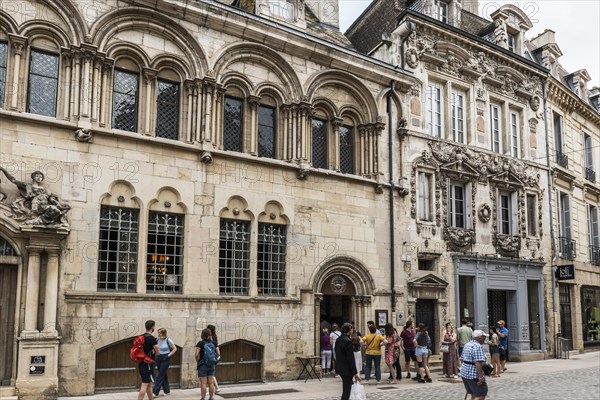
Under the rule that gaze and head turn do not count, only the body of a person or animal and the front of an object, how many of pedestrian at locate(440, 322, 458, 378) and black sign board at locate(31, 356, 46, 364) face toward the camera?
2

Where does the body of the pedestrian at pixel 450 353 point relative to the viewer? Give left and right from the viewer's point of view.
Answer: facing the viewer

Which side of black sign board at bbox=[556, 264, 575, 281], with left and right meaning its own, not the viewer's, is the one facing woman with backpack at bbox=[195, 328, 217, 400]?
front

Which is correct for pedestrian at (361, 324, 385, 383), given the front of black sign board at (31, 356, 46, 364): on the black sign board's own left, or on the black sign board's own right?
on the black sign board's own left

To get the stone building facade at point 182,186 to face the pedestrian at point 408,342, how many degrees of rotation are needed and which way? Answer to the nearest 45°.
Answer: approximately 45° to its left

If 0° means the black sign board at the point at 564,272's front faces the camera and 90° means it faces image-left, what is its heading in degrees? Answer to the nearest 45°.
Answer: approximately 45°

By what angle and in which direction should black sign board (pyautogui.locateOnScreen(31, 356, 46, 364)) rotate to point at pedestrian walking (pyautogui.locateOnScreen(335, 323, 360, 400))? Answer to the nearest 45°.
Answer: approximately 45° to its left

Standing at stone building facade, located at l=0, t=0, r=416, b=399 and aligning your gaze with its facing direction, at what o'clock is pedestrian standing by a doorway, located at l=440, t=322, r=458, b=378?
The pedestrian standing by a doorway is roughly at 10 o'clock from the stone building facade.

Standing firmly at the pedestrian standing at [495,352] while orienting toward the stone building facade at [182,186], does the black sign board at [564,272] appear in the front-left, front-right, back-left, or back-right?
back-right

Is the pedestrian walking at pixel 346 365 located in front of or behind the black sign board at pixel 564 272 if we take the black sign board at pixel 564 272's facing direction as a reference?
in front

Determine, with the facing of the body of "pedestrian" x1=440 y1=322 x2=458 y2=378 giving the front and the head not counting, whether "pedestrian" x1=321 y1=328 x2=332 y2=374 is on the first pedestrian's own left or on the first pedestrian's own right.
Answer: on the first pedestrian's own right

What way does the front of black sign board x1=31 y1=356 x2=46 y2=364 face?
toward the camera

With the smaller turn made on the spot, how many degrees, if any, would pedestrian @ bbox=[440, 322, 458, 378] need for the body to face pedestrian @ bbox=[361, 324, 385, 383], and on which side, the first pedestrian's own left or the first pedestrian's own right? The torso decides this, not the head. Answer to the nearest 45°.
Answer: approximately 45° to the first pedestrian's own right

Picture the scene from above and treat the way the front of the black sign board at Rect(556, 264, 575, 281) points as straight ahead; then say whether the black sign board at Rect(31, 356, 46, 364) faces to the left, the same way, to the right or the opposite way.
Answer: to the left

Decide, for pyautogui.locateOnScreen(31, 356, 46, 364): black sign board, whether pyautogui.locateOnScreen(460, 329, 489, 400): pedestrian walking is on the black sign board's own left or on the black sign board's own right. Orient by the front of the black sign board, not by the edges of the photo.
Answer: on the black sign board's own left
